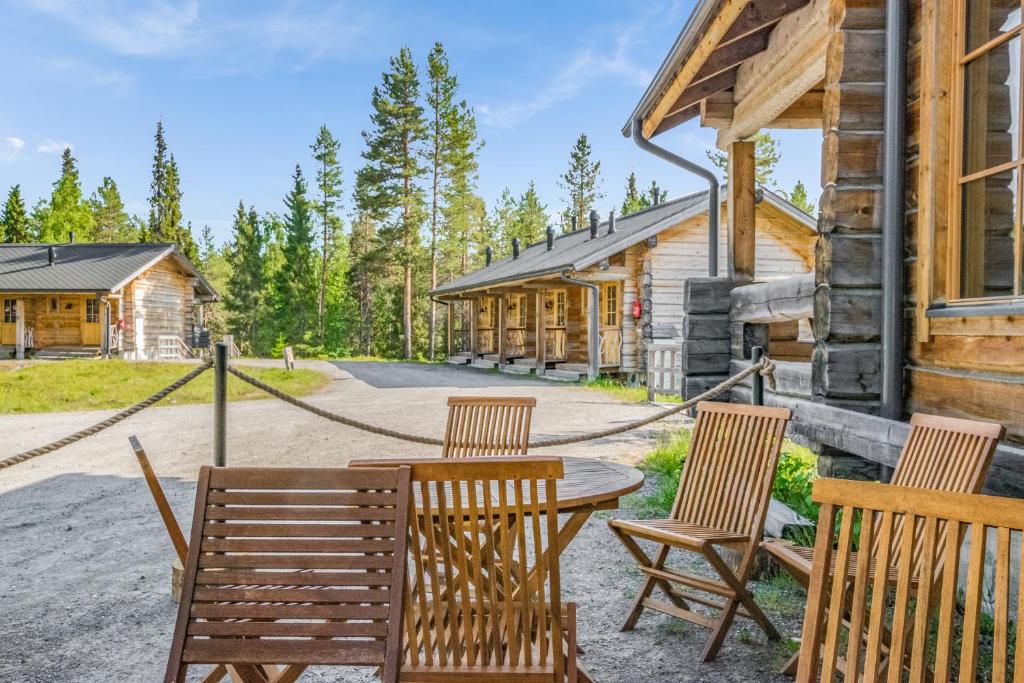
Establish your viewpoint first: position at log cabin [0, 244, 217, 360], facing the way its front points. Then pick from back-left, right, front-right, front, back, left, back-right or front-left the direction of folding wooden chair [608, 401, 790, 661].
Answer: front-left

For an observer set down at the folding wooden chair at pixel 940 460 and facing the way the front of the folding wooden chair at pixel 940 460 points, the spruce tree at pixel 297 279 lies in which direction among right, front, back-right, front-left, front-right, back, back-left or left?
right

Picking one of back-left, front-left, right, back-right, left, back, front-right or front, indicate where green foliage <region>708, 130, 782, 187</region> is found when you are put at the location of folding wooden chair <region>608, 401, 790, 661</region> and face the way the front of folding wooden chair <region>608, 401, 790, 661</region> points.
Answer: back-right

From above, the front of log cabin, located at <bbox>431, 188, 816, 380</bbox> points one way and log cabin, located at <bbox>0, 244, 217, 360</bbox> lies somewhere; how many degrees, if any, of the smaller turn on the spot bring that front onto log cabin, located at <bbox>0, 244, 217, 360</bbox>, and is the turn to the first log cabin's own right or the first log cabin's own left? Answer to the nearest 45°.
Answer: approximately 45° to the first log cabin's own right

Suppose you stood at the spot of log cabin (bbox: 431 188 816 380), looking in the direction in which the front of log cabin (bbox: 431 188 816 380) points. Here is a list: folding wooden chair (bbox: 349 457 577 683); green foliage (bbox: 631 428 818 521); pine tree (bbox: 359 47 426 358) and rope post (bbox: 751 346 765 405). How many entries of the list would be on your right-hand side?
1

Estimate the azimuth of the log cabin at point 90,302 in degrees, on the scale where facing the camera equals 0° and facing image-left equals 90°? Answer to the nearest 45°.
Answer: approximately 45°

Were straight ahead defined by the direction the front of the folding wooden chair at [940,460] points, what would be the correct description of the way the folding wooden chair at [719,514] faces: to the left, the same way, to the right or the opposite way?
the same way

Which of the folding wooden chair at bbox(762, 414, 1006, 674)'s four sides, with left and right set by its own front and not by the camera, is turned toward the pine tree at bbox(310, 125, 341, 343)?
right

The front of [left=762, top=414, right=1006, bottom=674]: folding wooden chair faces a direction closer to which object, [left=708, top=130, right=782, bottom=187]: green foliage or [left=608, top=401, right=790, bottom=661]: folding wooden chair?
the folding wooden chair

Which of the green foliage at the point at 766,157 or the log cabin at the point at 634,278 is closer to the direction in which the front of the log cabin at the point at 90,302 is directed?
the log cabin

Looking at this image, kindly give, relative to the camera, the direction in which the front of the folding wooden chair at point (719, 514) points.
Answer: facing the viewer and to the left of the viewer

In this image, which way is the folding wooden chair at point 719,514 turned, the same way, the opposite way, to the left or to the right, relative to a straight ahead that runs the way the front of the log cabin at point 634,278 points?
the same way

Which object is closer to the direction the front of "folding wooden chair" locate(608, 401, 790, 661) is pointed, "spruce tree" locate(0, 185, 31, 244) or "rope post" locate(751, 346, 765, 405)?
the spruce tree
